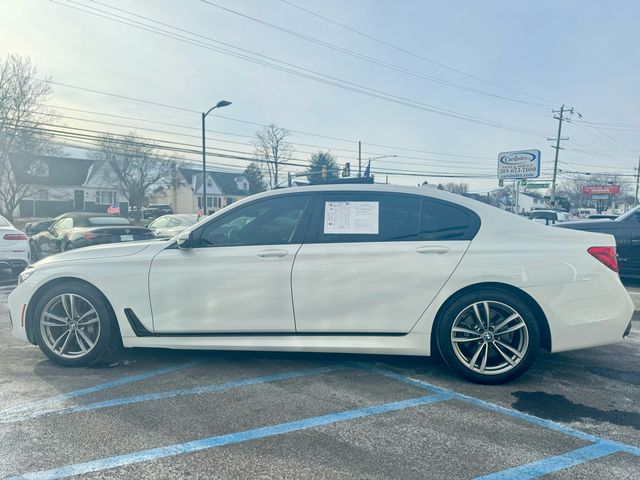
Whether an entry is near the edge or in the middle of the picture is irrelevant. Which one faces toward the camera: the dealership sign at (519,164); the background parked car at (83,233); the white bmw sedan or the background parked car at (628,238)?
the dealership sign

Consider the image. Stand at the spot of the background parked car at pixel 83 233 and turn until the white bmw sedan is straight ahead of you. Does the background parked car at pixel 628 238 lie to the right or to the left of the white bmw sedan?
left

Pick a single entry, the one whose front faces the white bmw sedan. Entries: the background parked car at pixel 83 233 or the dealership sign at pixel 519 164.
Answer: the dealership sign

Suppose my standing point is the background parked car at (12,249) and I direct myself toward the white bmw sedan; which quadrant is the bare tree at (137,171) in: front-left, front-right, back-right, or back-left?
back-left

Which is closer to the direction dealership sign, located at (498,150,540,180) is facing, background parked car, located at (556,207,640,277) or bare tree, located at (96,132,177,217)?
the background parked car

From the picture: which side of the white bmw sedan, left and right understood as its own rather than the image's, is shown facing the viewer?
left

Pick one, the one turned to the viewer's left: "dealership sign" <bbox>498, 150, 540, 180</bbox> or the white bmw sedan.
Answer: the white bmw sedan

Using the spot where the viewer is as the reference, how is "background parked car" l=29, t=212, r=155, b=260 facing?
facing away from the viewer and to the left of the viewer

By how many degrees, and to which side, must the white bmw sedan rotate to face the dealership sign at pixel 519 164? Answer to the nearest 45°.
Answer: approximately 135° to its right

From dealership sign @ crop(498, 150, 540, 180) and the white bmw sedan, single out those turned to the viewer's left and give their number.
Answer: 1
